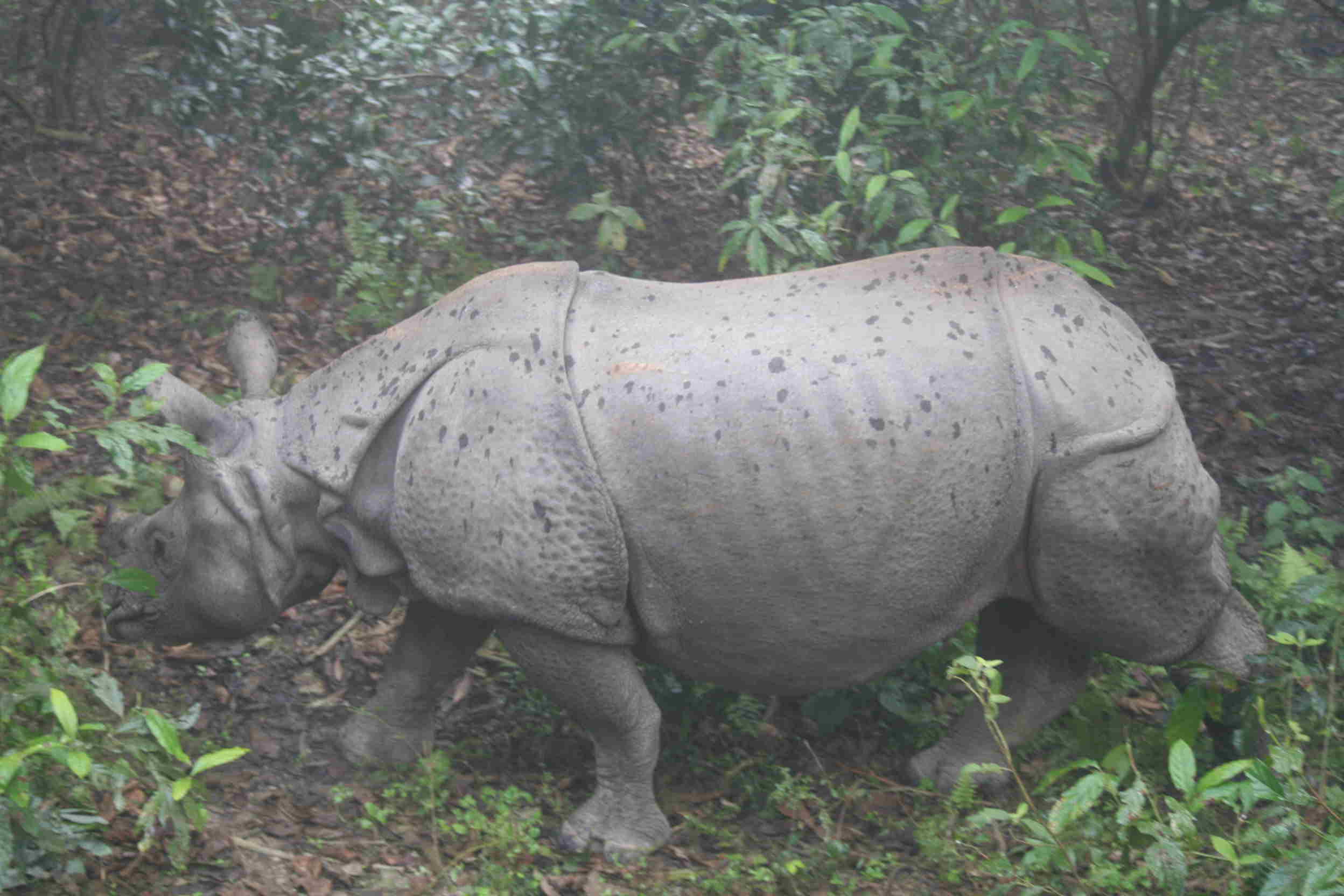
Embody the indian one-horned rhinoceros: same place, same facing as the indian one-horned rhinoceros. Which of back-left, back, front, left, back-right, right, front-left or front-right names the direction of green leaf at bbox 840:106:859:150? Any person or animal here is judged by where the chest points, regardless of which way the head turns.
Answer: right

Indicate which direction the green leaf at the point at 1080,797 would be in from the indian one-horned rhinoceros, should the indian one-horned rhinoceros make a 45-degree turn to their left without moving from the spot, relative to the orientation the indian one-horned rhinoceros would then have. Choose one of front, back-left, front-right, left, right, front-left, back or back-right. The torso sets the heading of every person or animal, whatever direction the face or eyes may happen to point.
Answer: left

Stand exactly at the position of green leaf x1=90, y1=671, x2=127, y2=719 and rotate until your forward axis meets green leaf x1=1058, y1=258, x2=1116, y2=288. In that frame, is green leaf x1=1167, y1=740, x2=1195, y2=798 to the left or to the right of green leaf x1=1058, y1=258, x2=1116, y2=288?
right

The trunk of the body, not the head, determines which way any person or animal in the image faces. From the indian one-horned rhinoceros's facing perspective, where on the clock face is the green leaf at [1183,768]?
The green leaf is roughly at 7 o'clock from the indian one-horned rhinoceros.

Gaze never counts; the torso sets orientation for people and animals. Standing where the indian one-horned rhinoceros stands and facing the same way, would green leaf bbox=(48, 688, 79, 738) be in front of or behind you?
in front

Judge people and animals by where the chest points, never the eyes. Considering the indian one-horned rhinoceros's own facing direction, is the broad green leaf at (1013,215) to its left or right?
on its right

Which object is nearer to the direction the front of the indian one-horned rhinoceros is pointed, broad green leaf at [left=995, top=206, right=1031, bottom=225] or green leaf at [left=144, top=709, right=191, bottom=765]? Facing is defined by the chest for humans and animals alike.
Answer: the green leaf

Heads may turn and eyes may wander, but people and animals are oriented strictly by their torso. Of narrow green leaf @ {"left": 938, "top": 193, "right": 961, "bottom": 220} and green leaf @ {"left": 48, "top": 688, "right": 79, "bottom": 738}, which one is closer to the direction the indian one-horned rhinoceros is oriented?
the green leaf

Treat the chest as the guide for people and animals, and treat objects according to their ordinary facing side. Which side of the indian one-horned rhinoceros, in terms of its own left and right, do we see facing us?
left

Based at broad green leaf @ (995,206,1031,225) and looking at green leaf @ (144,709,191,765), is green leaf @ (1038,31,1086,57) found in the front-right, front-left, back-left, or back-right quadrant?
back-right

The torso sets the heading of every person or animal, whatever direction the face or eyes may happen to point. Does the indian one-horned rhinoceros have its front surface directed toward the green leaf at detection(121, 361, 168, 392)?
yes

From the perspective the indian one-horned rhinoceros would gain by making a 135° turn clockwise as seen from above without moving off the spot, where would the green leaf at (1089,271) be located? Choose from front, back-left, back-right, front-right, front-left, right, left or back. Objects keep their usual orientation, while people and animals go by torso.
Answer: front
